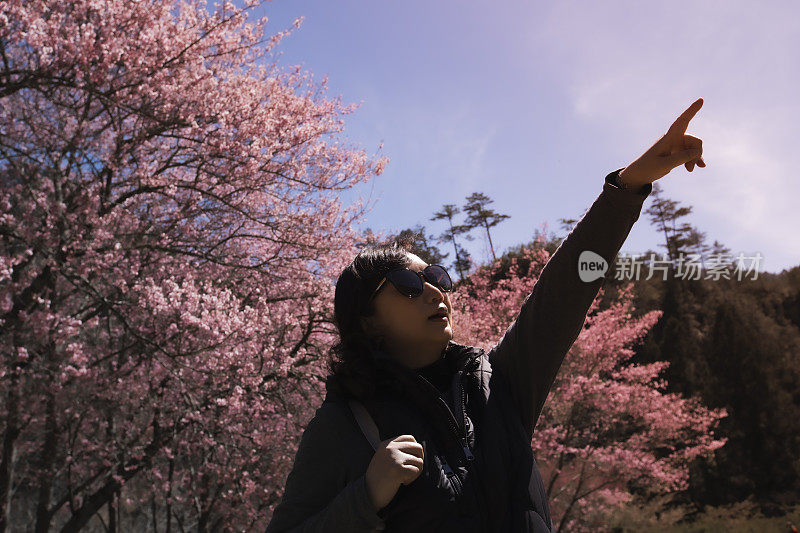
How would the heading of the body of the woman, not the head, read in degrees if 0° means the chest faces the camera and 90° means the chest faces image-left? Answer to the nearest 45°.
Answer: approximately 315°

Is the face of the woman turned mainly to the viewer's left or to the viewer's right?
to the viewer's right

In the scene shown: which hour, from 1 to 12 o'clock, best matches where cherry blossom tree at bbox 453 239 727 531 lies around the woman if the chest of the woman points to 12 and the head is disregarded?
The cherry blossom tree is roughly at 8 o'clock from the woman.

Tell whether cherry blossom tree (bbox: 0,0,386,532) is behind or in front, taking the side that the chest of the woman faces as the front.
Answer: behind
